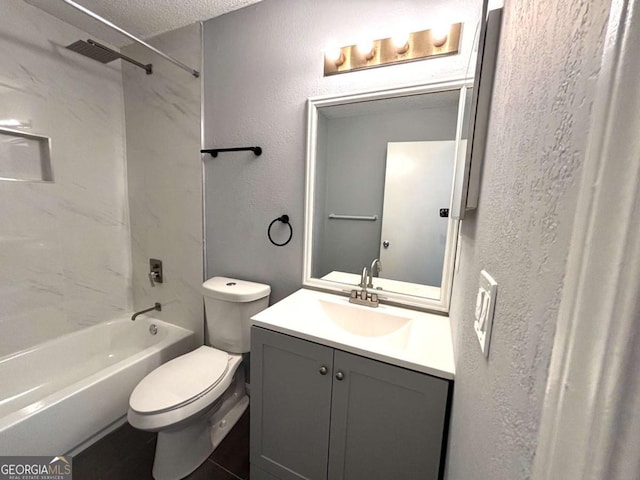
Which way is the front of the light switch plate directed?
to the viewer's left

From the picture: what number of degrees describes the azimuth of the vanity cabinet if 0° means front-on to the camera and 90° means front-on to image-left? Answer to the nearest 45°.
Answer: approximately 45°

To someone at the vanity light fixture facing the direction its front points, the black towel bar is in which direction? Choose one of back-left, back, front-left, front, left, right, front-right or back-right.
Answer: front-right

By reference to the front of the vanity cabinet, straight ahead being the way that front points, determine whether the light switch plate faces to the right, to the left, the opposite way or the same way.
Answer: to the right

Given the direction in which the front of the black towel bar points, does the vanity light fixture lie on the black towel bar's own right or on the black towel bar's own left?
on the black towel bar's own left

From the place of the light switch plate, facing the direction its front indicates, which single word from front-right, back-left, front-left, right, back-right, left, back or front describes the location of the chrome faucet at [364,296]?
front-right

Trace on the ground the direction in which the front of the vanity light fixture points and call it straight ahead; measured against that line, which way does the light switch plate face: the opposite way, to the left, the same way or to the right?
to the right
